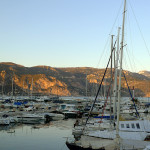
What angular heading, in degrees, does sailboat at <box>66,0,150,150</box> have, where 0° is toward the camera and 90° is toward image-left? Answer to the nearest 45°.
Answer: approximately 90°
